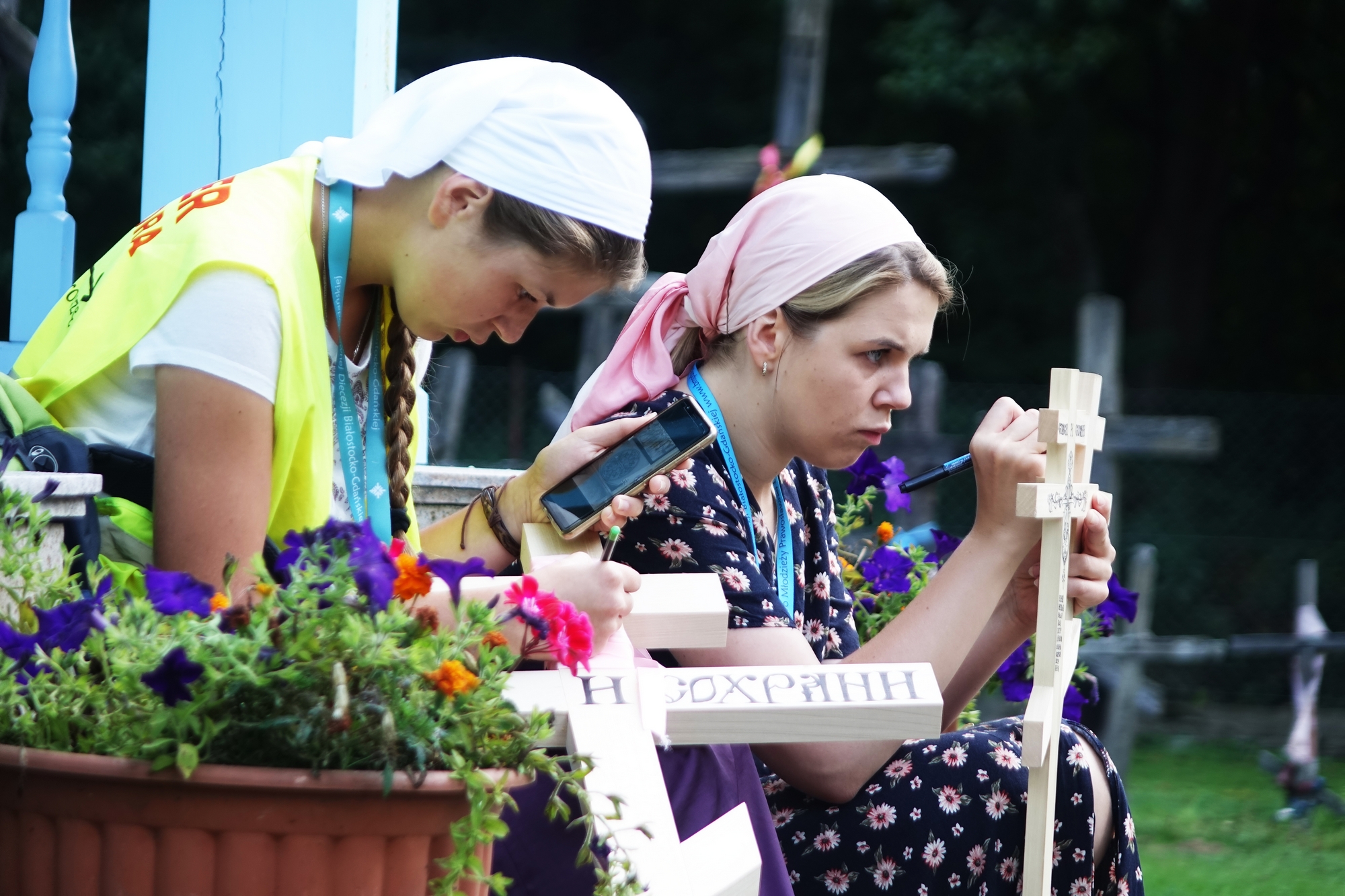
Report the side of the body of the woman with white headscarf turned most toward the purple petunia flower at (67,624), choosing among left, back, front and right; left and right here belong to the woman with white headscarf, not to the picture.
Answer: right

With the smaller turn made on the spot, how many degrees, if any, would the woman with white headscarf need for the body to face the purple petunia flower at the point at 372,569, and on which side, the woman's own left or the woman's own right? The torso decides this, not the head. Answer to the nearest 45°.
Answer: approximately 90° to the woman's own right

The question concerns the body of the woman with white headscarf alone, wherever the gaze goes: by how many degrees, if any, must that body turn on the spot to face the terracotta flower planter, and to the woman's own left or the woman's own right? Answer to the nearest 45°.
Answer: approximately 90° to the woman's own right

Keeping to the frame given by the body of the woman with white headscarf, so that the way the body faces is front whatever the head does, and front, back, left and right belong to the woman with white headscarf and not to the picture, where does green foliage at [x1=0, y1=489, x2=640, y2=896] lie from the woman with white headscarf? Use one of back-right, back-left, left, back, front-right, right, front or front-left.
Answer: right

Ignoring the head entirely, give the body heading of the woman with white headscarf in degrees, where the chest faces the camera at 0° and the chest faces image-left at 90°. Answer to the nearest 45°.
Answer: approximately 270°

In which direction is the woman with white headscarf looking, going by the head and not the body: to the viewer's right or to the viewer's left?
to the viewer's right

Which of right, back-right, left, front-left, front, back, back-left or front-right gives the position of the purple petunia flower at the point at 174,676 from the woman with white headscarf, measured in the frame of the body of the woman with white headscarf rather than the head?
right

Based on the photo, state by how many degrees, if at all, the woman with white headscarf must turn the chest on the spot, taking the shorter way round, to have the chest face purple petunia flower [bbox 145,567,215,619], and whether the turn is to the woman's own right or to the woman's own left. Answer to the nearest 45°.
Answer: approximately 90° to the woman's own right
